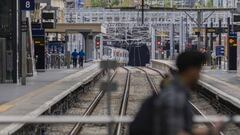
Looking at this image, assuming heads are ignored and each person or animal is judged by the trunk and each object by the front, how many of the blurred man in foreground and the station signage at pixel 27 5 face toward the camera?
1

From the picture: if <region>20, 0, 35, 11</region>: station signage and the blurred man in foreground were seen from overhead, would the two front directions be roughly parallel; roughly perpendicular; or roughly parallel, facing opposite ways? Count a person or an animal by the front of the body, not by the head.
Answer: roughly perpendicular

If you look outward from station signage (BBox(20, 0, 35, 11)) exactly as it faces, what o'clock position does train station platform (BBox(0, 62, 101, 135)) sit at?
The train station platform is roughly at 12 o'clock from the station signage.

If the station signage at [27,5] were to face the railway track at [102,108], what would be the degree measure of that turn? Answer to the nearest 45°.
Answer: approximately 45° to its left
